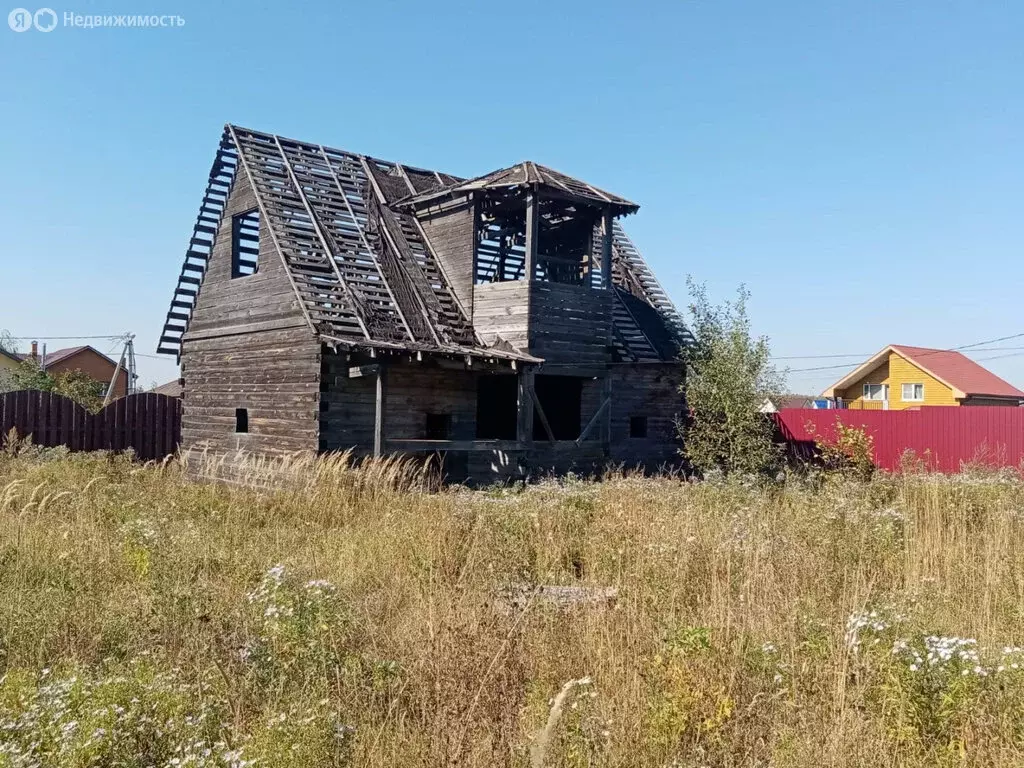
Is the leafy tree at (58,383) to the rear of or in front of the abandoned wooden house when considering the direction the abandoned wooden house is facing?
to the rear

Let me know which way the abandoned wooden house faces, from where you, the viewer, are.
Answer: facing the viewer and to the right of the viewer

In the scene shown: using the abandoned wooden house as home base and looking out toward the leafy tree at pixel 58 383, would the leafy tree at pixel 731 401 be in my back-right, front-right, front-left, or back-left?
back-right

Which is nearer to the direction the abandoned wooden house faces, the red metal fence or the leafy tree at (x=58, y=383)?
the red metal fence

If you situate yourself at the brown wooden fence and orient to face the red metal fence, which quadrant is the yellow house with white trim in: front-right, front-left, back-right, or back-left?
front-left

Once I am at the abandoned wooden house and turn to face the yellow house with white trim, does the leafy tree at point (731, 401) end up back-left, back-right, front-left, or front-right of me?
front-right

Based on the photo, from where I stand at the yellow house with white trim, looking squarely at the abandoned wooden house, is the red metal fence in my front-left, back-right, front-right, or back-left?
front-left

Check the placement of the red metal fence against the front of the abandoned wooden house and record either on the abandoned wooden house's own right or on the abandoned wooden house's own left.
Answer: on the abandoned wooden house's own left

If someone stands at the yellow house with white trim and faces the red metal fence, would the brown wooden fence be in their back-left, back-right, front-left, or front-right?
front-right

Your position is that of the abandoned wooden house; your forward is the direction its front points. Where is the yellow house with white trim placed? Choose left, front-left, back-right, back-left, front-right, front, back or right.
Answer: left

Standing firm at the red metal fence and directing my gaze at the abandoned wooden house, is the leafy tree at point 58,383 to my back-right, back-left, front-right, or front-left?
front-right

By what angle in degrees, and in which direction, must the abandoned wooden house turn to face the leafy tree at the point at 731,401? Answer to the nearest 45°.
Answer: approximately 45° to its left
